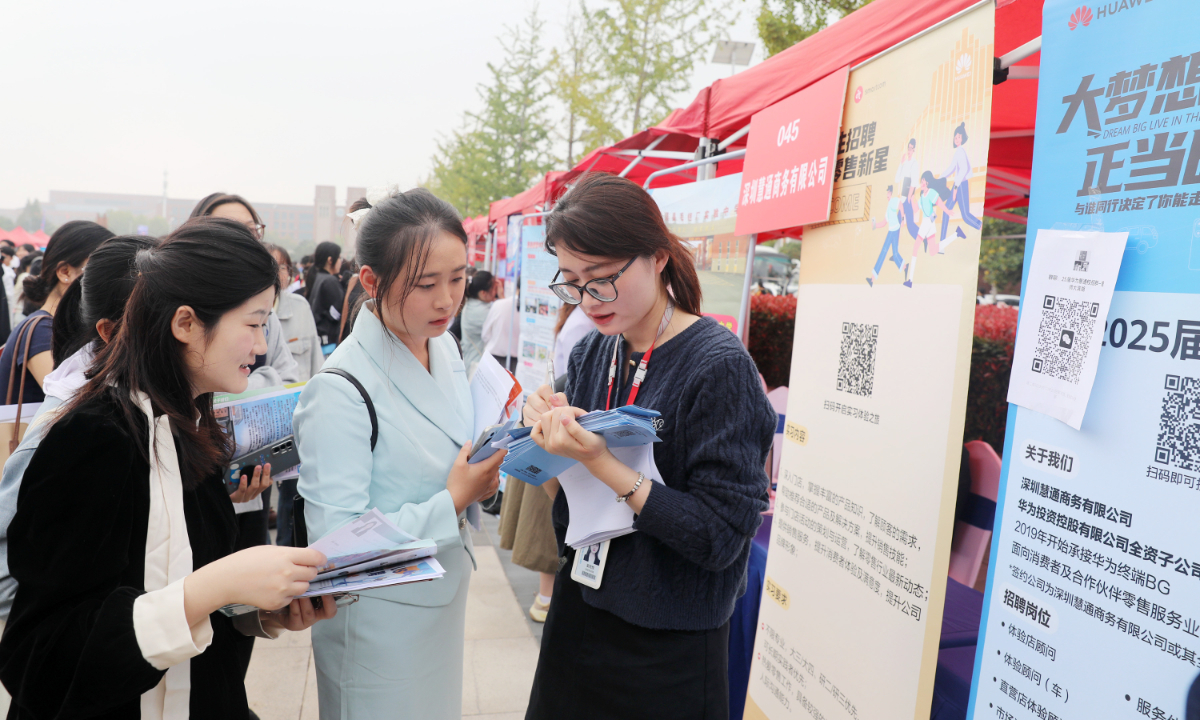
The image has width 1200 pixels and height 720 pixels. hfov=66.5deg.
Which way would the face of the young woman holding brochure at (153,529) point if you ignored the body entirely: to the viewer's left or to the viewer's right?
to the viewer's right

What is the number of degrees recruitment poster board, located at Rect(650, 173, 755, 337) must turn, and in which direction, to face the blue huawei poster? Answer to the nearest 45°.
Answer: approximately 45° to its left

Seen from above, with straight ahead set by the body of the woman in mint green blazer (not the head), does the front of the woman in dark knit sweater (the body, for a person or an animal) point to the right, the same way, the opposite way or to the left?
to the right

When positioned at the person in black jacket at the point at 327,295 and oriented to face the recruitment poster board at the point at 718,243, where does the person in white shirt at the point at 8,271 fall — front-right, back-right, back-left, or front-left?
back-right

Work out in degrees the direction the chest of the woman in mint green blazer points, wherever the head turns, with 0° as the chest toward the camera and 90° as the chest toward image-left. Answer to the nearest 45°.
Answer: approximately 315°

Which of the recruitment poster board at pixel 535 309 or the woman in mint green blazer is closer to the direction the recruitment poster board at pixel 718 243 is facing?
the woman in mint green blazer

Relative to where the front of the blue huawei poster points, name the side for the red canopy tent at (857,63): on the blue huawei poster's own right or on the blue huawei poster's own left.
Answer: on the blue huawei poster's own right

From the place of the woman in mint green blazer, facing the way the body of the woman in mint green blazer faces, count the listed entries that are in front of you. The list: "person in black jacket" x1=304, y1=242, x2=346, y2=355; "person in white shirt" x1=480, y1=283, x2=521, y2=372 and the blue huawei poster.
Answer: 1

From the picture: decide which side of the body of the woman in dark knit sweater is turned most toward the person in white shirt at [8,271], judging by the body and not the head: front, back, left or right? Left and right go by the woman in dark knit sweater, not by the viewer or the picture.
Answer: right

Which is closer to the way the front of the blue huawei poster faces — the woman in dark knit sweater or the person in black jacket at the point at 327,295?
the woman in dark knit sweater
